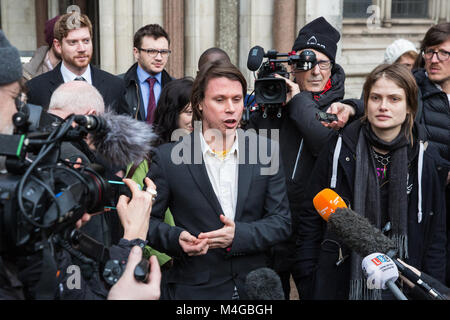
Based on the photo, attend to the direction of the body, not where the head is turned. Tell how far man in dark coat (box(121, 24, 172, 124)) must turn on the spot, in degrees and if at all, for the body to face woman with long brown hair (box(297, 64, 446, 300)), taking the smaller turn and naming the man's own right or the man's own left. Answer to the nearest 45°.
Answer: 0° — they already face them

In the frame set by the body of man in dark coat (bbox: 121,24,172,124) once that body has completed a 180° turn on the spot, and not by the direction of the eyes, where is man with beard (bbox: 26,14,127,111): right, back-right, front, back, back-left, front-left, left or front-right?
left

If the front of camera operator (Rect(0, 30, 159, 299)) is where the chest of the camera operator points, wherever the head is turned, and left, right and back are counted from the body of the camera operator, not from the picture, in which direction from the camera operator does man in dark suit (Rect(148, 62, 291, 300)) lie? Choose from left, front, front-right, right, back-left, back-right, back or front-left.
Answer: front-left

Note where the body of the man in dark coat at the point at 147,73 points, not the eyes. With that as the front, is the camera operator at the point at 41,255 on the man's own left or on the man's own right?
on the man's own right

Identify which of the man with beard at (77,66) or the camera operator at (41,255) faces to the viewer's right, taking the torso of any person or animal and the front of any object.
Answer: the camera operator

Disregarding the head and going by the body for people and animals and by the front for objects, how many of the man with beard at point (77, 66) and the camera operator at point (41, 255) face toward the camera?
1

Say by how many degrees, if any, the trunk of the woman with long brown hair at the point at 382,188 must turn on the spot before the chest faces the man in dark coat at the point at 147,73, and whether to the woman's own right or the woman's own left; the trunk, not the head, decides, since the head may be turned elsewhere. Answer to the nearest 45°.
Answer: approximately 135° to the woman's own right

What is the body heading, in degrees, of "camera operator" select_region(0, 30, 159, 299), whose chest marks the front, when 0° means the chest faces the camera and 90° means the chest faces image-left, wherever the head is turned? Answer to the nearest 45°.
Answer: approximately 270°

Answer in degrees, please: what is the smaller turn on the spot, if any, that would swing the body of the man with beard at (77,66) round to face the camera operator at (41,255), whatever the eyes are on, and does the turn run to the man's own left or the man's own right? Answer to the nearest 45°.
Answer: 0° — they already face them

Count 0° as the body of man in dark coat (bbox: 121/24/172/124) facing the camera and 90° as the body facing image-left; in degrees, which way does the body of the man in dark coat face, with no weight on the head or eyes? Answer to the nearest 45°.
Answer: approximately 315°

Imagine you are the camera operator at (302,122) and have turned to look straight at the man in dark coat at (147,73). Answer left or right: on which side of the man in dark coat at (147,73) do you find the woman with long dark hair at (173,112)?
left
